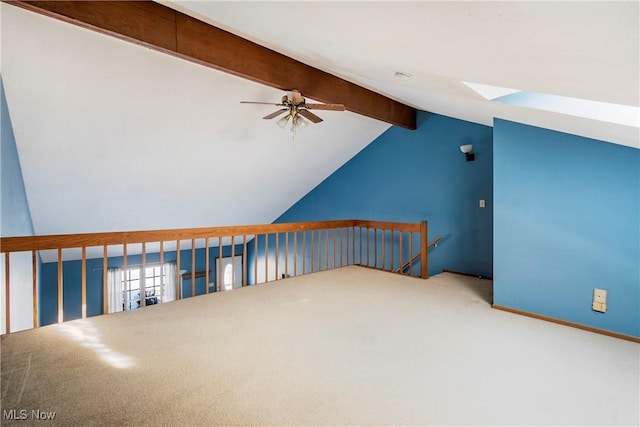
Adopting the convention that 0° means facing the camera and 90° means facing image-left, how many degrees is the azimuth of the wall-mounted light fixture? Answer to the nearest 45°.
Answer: approximately 45°

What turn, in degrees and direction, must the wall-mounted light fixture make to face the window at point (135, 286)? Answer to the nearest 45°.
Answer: approximately 45° to its right

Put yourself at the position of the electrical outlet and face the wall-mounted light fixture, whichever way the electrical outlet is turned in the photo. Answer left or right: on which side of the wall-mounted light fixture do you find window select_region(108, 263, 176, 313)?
left

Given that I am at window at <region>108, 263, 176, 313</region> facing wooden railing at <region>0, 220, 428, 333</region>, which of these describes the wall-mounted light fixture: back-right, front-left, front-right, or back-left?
front-left

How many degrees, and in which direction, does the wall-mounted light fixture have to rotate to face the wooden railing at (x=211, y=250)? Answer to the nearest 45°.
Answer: approximately 45° to its right
